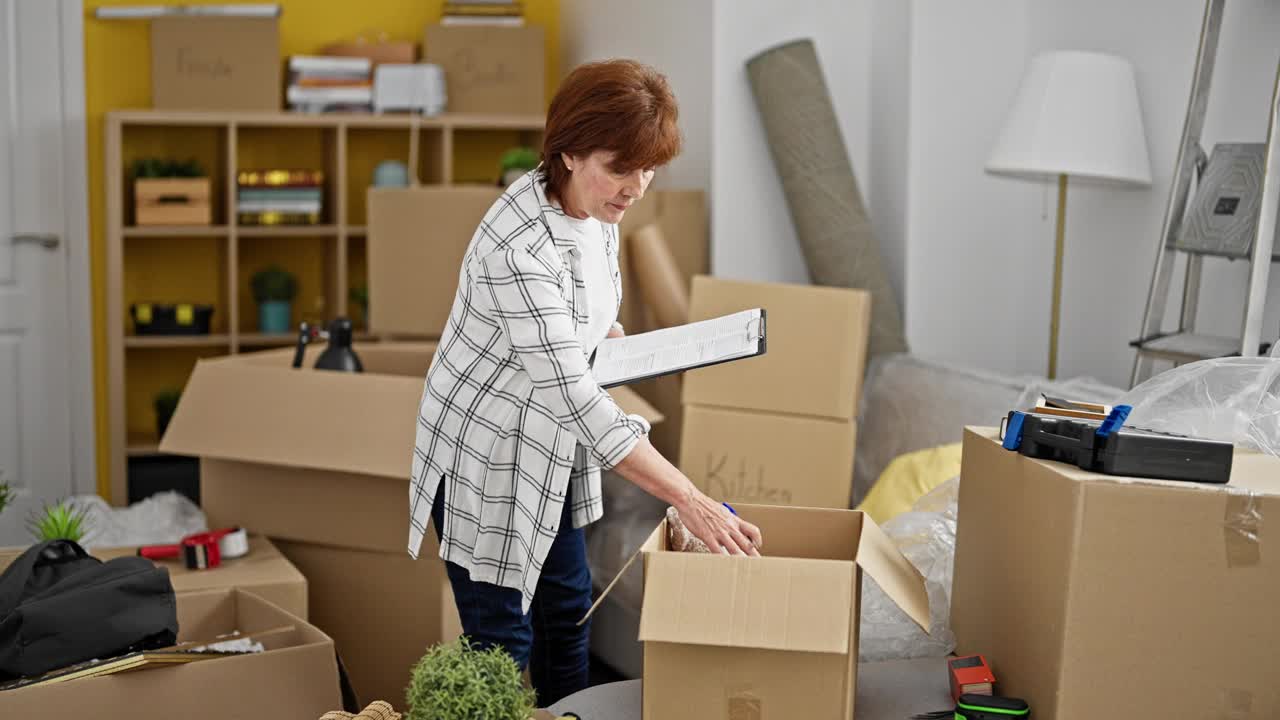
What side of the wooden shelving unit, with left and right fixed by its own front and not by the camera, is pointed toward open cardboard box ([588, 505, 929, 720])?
front

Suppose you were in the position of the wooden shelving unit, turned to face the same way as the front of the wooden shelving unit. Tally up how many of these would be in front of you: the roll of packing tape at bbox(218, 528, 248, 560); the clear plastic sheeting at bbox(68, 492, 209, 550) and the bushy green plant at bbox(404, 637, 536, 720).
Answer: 3

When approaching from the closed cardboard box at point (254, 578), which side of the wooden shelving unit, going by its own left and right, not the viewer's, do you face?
front

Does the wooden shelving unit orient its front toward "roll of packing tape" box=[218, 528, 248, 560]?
yes

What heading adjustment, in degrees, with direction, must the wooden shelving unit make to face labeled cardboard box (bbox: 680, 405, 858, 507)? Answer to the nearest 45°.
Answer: approximately 45° to its left

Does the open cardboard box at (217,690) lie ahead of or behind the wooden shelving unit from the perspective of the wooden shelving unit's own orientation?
ahead

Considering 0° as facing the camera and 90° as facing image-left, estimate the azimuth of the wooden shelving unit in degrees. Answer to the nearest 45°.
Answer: approximately 0°

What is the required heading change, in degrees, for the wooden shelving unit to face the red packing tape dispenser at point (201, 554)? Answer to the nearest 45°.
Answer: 0° — it already faces it

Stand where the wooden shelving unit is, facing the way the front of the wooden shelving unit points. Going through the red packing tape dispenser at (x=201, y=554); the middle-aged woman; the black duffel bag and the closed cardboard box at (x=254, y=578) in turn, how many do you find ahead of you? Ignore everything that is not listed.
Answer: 4

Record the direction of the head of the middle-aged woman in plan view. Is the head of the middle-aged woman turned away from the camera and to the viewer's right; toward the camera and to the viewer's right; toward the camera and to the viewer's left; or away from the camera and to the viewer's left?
toward the camera and to the viewer's right

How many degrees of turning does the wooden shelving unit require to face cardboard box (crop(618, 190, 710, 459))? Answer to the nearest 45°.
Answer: approximately 45° to its left

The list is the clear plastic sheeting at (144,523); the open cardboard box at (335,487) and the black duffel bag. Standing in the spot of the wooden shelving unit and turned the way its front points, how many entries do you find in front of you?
3
